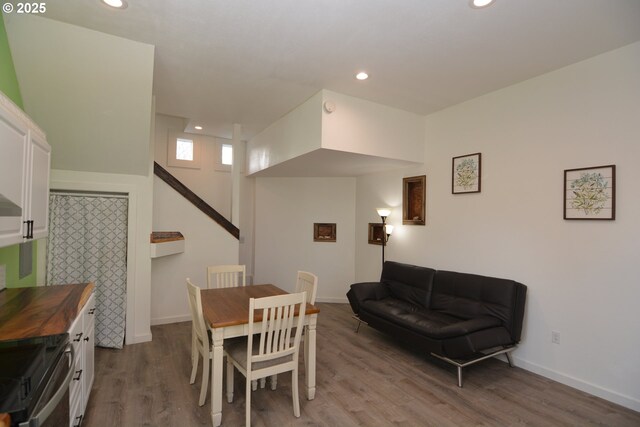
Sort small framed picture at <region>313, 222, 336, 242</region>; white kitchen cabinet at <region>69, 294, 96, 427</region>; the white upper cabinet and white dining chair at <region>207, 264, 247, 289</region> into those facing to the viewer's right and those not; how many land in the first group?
2

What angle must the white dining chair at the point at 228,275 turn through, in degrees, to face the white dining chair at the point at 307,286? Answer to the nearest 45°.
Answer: approximately 45° to its left

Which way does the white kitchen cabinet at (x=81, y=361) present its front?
to the viewer's right

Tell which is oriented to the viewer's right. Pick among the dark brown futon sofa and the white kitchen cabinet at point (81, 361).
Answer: the white kitchen cabinet

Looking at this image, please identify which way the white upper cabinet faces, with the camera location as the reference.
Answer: facing to the right of the viewer

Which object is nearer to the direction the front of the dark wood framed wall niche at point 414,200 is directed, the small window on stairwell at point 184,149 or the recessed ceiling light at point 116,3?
the recessed ceiling light

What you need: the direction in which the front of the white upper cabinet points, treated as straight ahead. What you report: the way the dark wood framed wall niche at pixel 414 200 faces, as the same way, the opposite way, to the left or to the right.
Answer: the opposite way

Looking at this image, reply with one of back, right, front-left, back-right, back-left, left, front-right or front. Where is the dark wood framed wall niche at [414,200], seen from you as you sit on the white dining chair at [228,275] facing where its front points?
left
